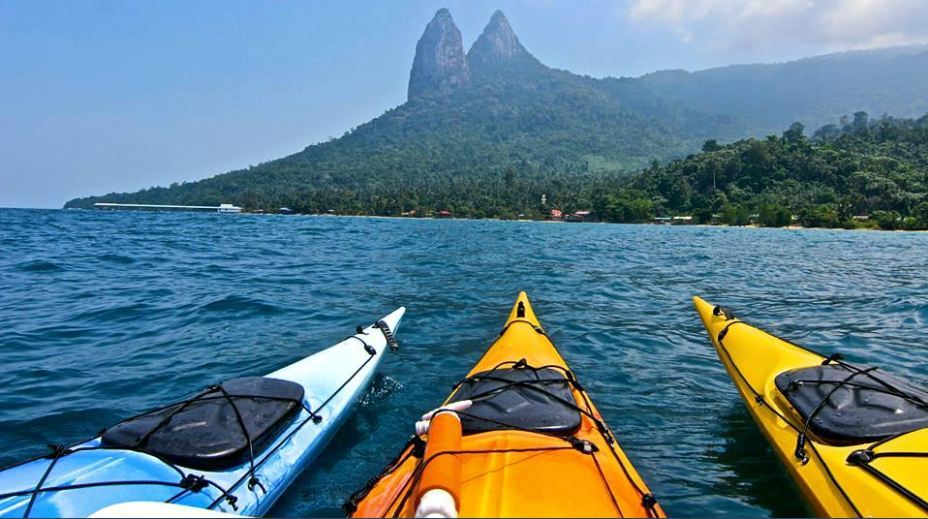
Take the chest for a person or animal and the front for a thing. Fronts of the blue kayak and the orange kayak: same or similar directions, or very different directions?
same or similar directions

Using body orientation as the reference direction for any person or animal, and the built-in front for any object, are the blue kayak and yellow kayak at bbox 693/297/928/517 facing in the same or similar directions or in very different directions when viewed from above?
same or similar directions

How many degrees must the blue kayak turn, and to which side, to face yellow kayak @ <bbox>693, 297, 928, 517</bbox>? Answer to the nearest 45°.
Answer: approximately 90° to its right

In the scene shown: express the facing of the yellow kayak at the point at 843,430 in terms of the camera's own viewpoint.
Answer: facing away from the viewer and to the left of the viewer

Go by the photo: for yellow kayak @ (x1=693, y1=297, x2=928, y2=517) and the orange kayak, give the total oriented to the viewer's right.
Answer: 0

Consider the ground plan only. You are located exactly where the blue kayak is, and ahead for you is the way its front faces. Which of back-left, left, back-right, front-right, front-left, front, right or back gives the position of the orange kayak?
right

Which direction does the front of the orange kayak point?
away from the camera

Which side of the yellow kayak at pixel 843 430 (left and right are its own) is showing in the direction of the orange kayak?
left

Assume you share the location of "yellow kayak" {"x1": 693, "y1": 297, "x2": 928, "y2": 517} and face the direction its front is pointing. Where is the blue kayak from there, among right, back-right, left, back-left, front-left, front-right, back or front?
left

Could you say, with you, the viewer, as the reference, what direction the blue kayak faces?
facing away from the viewer and to the right of the viewer

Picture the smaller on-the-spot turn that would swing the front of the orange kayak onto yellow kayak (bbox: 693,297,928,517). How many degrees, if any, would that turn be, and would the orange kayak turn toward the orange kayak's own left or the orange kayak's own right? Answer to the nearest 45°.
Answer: approximately 90° to the orange kayak's own right
